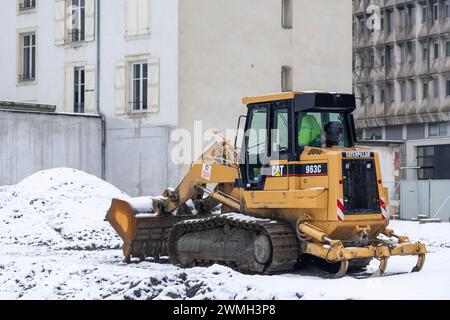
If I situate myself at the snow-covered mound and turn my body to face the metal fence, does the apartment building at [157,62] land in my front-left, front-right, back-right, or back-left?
front-left

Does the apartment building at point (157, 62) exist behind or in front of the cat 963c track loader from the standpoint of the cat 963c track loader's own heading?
in front

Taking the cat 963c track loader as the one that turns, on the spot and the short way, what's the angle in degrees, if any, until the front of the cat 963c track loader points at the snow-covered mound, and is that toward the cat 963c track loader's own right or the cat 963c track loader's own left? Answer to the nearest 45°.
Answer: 0° — it already faces it

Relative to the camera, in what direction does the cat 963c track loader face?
facing away from the viewer and to the left of the viewer
